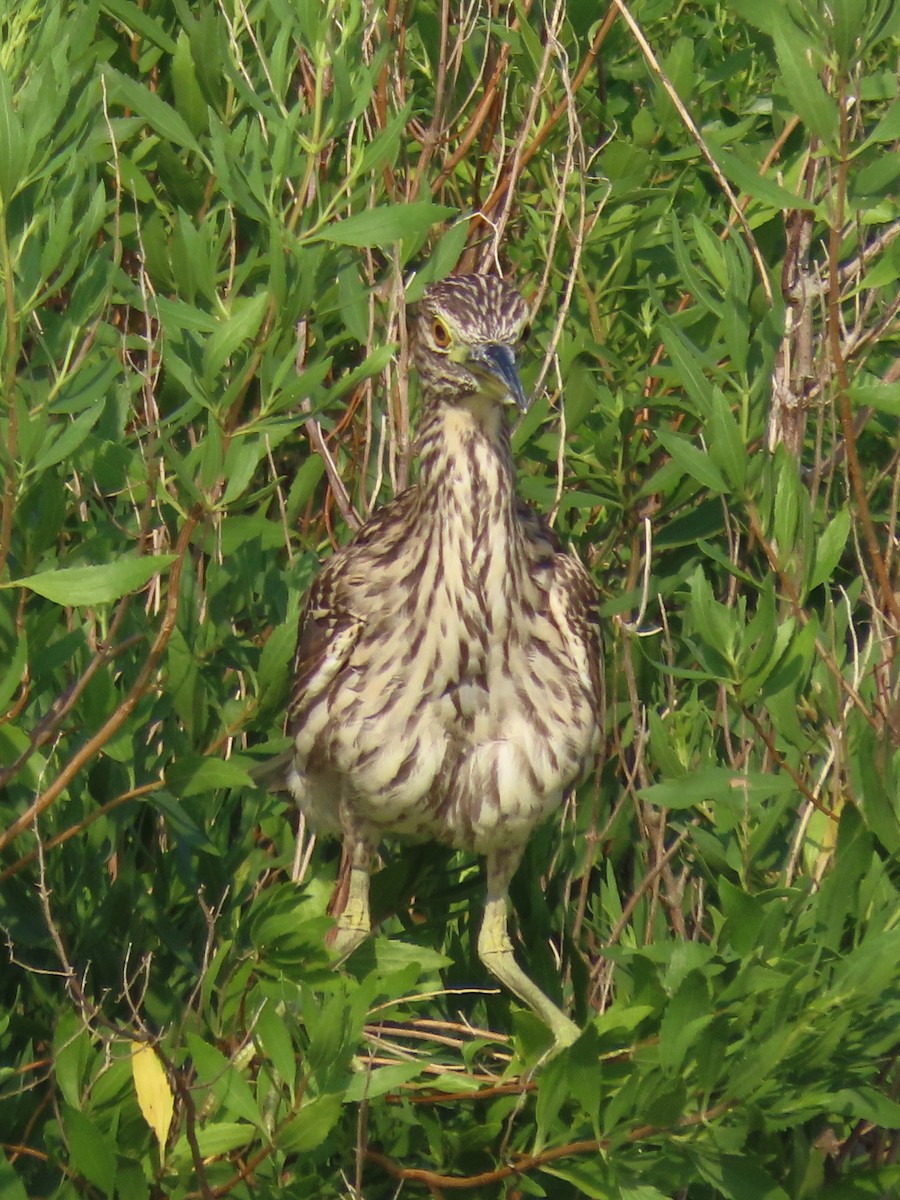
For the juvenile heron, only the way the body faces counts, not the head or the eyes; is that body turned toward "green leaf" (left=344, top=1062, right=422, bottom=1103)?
yes

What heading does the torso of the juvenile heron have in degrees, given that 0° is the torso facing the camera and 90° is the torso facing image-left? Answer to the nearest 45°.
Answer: approximately 0°

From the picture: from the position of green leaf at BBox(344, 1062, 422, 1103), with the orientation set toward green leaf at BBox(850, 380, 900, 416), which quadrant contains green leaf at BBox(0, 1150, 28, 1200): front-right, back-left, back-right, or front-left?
back-left

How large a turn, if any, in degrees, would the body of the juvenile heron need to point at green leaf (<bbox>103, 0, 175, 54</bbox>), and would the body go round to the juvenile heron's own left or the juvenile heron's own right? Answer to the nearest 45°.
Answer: approximately 135° to the juvenile heron's own right
